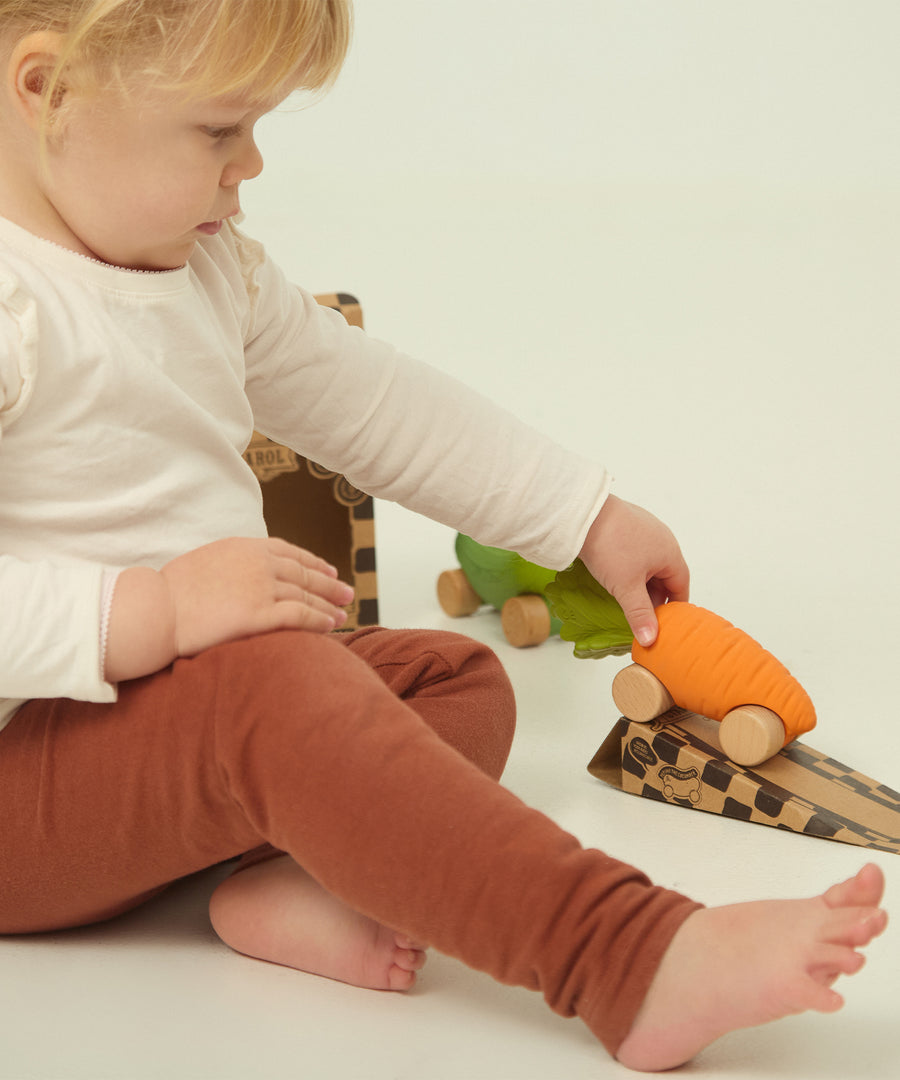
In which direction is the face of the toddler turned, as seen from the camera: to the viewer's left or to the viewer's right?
to the viewer's right

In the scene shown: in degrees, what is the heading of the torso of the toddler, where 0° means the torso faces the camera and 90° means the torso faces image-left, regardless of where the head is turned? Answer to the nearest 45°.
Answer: approximately 315°
